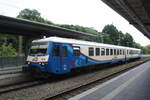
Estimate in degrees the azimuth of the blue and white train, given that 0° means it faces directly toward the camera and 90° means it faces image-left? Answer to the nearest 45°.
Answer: approximately 45°

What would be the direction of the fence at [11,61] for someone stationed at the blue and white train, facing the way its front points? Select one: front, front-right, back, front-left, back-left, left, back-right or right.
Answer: right

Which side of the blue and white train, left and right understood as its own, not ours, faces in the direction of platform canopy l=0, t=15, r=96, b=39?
right
